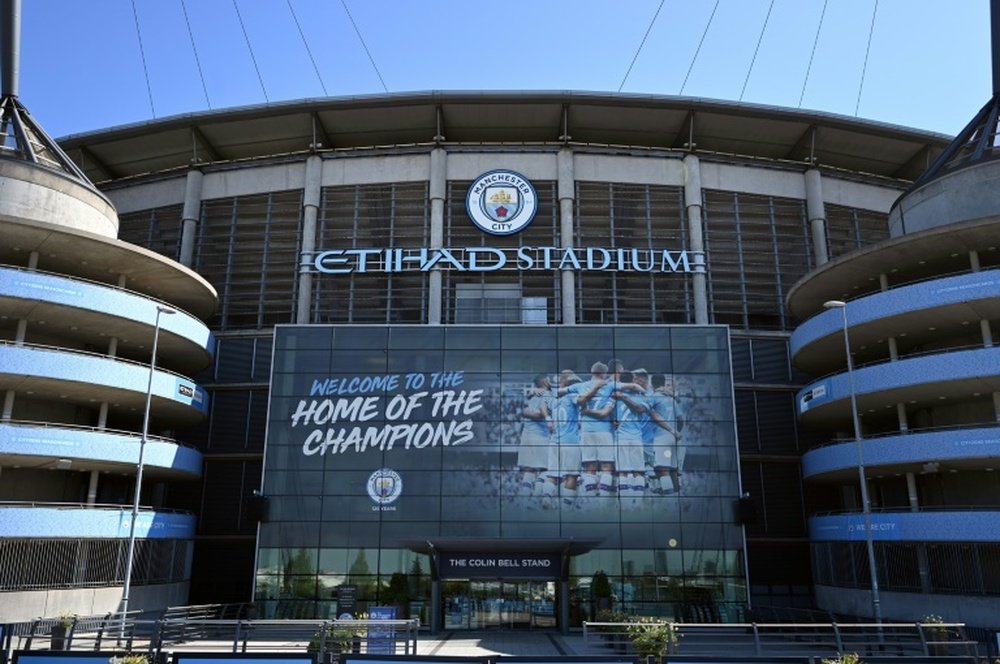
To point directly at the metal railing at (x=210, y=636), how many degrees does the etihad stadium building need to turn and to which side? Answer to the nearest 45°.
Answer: approximately 45° to its right

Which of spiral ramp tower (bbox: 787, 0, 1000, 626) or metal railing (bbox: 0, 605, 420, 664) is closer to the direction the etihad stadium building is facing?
the metal railing

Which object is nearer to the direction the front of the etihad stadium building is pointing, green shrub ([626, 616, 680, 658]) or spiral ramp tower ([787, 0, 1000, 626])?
the green shrub

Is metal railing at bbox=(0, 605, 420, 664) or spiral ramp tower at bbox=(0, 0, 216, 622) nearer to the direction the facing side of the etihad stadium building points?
the metal railing

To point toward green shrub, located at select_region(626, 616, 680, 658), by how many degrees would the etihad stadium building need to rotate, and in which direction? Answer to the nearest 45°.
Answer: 0° — it already faces it

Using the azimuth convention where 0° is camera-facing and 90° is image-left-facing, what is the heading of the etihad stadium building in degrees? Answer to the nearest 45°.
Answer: approximately 0°
